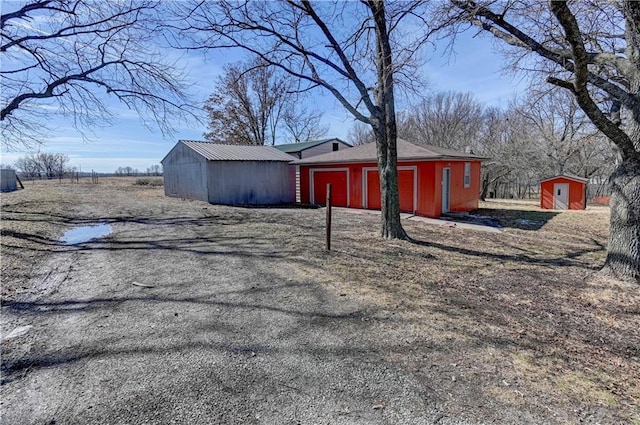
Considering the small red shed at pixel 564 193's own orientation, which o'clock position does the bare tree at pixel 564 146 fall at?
The bare tree is roughly at 6 o'clock from the small red shed.

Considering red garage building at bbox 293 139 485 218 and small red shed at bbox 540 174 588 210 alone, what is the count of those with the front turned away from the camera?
0

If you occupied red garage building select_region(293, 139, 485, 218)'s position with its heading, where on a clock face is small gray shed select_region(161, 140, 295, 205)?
The small gray shed is roughly at 2 o'clock from the red garage building.

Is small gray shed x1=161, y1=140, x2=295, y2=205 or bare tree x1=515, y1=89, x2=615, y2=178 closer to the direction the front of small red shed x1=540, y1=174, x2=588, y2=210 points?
the small gray shed

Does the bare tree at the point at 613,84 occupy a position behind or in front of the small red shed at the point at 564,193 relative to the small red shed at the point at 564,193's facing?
in front

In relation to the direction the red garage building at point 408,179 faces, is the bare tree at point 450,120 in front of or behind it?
behind

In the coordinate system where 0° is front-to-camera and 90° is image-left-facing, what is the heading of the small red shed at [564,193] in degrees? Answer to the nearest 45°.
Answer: approximately 0°

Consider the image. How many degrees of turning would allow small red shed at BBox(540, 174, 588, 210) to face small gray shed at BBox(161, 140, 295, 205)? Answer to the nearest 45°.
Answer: approximately 45° to its right

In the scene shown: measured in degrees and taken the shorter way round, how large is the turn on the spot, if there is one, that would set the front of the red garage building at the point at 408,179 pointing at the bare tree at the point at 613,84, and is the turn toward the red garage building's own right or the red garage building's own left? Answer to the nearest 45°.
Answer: approximately 45° to the red garage building's own left
